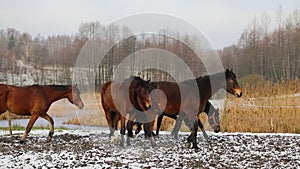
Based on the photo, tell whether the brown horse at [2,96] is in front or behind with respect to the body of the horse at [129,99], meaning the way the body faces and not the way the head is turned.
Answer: behind

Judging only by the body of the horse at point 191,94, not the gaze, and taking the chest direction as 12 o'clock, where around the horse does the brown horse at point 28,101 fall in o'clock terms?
The brown horse is roughly at 6 o'clock from the horse.

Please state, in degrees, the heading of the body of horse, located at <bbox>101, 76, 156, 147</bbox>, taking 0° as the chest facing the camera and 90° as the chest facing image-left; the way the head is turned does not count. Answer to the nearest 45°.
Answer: approximately 315°

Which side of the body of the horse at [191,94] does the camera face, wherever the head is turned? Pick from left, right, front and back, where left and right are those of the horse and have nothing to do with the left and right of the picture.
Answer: right

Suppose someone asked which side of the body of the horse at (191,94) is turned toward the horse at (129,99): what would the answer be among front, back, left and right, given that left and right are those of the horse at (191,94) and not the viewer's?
back

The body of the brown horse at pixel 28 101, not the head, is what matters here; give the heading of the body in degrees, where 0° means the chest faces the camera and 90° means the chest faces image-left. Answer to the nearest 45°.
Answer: approximately 270°

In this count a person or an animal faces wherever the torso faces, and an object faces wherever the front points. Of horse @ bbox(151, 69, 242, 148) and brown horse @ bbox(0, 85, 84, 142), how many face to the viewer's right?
2

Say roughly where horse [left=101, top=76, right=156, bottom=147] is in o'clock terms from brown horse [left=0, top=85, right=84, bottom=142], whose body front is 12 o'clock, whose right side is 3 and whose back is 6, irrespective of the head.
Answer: The horse is roughly at 1 o'clock from the brown horse.
